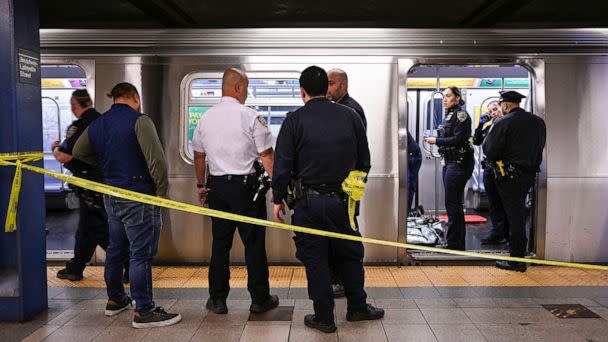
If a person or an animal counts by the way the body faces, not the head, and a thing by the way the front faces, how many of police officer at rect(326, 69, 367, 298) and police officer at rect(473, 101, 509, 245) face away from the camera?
0

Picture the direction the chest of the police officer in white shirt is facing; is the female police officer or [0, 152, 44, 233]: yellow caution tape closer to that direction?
the female police officer

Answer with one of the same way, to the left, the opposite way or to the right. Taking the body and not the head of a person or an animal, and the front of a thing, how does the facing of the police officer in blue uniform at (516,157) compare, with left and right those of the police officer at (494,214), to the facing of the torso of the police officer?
to the right

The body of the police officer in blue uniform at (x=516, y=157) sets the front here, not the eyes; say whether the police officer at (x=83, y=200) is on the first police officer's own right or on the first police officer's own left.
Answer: on the first police officer's own left

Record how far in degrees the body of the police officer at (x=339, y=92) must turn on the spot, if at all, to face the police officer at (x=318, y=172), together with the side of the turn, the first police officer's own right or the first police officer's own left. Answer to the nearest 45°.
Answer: approximately 45° to the first police officer's own left

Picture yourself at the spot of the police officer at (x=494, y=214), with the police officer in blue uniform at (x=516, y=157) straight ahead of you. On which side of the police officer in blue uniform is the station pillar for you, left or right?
right

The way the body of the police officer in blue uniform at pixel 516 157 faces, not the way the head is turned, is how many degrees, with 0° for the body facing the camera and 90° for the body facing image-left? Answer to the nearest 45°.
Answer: approximately 135°

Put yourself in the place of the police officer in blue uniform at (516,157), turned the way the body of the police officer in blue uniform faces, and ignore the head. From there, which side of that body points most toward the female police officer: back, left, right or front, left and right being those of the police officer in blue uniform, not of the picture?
front

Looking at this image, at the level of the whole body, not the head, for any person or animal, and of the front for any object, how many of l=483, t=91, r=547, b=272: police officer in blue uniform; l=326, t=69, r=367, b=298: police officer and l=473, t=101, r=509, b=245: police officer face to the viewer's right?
0

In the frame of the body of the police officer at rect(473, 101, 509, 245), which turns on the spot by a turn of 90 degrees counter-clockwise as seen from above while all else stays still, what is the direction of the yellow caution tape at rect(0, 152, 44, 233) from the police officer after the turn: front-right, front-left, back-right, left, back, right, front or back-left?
right

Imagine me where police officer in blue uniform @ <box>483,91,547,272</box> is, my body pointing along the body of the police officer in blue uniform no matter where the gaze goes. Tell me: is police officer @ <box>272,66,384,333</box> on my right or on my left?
on my left

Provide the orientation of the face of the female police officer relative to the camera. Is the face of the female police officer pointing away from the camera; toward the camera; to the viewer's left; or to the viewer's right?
to the viewer's left

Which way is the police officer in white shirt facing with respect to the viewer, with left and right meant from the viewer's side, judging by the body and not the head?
facing away from the viewer and to the right of the viewer

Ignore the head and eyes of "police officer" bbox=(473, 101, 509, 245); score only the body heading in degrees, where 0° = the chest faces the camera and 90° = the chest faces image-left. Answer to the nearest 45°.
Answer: approximately 45°
